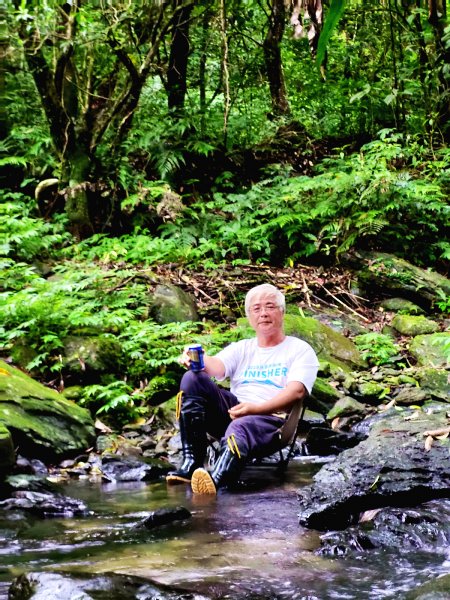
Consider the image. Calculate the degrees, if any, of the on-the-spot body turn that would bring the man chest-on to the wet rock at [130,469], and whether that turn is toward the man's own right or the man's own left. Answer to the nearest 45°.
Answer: approximately 90° to the man's own right

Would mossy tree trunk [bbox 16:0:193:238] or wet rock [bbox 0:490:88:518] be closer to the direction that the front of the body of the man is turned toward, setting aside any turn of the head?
the wet rock

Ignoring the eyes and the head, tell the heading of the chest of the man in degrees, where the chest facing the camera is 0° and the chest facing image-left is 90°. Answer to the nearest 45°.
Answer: approximately 45°

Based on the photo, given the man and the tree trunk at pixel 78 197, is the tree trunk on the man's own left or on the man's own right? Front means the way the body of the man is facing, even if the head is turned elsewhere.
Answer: on the man's own right

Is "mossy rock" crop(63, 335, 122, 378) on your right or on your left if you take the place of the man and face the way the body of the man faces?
on your right

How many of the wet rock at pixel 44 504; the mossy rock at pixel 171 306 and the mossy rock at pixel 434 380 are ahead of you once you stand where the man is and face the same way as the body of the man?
1

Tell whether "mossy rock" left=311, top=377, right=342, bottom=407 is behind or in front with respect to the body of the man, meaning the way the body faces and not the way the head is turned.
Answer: behind

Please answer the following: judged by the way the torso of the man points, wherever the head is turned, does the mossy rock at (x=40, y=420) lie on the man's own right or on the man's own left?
on the man's own right
